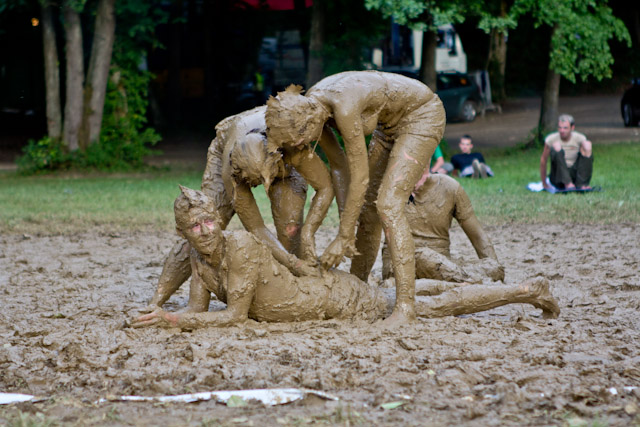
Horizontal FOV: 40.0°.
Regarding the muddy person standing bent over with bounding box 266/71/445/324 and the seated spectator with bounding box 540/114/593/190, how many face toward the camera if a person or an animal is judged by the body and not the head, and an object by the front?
1

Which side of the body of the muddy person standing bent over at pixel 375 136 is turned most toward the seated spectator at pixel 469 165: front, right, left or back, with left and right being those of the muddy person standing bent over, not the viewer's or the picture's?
right

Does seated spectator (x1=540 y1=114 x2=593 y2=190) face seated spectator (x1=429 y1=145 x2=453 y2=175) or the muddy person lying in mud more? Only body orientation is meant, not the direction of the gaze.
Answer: the muddy person lying in mud

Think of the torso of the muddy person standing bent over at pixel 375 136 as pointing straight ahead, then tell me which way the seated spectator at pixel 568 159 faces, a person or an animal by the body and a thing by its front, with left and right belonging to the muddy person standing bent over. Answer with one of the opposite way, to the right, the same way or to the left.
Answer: to the left

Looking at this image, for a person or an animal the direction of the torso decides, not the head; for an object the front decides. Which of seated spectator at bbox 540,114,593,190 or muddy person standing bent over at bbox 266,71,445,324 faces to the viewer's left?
the muddy person standing bent over

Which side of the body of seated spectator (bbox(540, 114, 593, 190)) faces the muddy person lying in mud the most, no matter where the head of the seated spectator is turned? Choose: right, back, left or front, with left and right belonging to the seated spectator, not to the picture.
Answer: front

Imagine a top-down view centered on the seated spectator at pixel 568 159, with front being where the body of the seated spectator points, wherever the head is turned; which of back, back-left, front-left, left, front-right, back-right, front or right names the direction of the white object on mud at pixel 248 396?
front

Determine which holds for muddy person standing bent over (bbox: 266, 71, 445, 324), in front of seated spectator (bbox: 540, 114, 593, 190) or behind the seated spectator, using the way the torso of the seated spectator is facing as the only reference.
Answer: in front

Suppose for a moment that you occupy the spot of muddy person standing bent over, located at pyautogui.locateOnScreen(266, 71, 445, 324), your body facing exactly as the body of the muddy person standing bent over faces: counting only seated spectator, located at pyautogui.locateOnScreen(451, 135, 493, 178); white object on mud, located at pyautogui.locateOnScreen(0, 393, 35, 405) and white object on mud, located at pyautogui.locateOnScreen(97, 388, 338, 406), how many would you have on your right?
1

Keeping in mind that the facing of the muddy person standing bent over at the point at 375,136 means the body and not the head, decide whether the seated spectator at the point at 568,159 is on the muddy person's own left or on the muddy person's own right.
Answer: on the muddy person's own right

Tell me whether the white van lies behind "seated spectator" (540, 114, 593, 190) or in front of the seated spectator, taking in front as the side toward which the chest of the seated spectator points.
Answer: behind

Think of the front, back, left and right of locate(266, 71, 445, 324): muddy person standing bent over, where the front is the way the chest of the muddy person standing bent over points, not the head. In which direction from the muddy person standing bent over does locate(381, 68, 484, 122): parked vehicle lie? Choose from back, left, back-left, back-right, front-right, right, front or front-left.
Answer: right

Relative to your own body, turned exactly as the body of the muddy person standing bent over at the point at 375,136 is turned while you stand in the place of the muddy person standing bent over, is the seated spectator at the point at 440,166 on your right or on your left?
on your right

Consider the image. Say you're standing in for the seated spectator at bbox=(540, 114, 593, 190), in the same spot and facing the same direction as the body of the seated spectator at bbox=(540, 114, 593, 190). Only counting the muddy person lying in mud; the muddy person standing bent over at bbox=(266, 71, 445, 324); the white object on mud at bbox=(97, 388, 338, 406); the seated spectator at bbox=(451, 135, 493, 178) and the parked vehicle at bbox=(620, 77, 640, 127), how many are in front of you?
3

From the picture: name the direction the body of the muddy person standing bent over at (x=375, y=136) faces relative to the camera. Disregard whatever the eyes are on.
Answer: to the viewer's left

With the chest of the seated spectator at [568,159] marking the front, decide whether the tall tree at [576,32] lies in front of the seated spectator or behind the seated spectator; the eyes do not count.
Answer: behind

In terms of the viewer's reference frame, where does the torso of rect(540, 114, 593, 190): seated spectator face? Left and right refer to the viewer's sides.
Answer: facing the viewer
